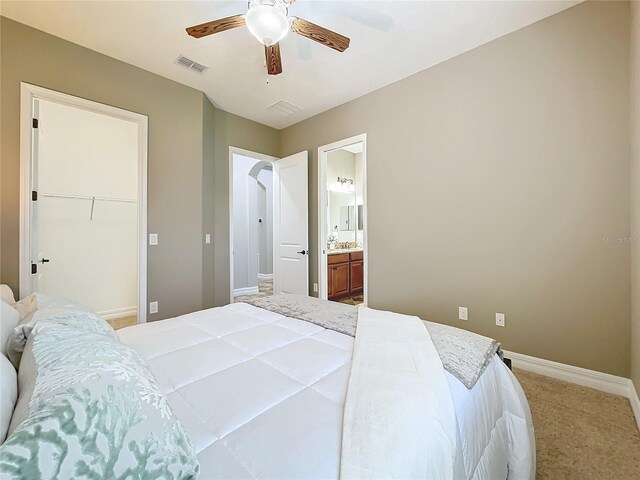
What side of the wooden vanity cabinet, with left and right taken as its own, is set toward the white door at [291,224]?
right

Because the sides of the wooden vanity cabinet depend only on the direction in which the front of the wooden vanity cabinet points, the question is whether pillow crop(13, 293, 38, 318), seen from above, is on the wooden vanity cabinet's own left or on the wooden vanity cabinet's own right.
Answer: on the wooden vanity cabinet's own right

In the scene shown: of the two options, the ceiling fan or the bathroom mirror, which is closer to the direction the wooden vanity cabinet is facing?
the ceiling fan

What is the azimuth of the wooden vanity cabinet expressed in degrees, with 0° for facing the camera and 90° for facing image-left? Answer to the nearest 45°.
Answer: approximately 315°

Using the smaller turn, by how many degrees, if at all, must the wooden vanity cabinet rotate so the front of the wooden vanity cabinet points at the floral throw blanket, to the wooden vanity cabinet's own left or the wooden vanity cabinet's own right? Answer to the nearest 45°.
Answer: approximately 45° to the wooden vanity cabinet's own right

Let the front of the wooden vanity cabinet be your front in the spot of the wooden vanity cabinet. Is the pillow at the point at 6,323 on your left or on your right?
on your right

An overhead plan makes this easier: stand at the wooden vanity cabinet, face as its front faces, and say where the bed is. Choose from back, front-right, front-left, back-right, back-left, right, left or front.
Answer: front-right

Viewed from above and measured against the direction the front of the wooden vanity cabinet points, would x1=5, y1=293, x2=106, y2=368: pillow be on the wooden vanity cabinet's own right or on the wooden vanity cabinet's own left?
on the wooden vanity cabinet's own right

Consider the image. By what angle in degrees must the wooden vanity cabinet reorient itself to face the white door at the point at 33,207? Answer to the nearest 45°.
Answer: approximately 90° to its right

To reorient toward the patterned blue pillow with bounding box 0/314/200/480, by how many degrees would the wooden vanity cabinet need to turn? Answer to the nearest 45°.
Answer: approximately 45° to its right
